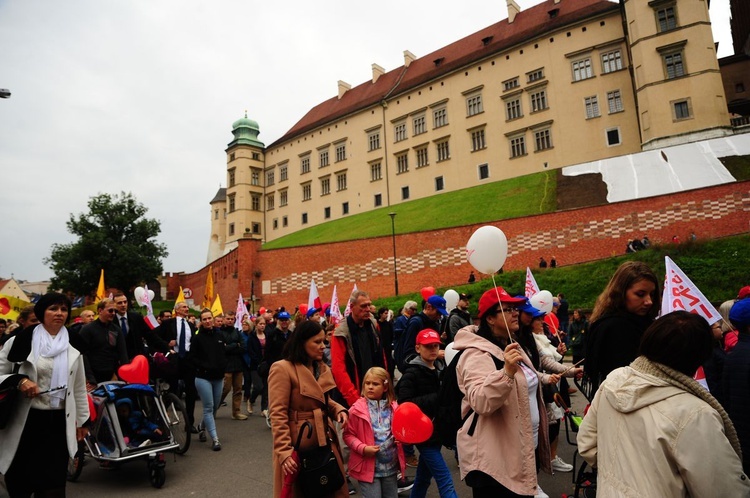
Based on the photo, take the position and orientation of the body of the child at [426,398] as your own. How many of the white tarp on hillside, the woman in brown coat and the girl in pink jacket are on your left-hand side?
1

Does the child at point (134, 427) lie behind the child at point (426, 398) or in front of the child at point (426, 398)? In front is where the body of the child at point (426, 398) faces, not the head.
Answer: behind

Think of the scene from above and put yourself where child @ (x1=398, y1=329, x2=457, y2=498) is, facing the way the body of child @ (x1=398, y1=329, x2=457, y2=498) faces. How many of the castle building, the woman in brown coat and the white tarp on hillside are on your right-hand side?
1

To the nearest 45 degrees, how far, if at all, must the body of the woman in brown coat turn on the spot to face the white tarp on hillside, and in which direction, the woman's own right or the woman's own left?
approximately 90° to the woman's own left

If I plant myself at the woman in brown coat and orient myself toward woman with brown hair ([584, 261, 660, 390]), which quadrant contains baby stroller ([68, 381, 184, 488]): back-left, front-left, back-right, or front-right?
back-left

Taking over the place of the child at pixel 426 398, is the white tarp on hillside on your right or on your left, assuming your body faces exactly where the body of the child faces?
on your left

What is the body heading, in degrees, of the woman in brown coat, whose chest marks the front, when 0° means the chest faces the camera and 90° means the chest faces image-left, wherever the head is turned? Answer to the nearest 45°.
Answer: approximately 315°

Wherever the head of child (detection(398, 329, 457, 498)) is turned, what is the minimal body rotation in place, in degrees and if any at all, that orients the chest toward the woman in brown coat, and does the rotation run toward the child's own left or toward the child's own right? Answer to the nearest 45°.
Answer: approximately 90° to the child's own right

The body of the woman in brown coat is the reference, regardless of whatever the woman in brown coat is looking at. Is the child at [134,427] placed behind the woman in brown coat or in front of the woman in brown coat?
behind

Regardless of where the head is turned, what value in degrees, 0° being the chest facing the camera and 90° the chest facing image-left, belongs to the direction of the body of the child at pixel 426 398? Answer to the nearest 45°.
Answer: approximately 315°

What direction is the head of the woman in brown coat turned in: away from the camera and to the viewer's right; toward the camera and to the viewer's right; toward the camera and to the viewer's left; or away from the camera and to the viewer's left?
toward the camera and to the viewer's right
